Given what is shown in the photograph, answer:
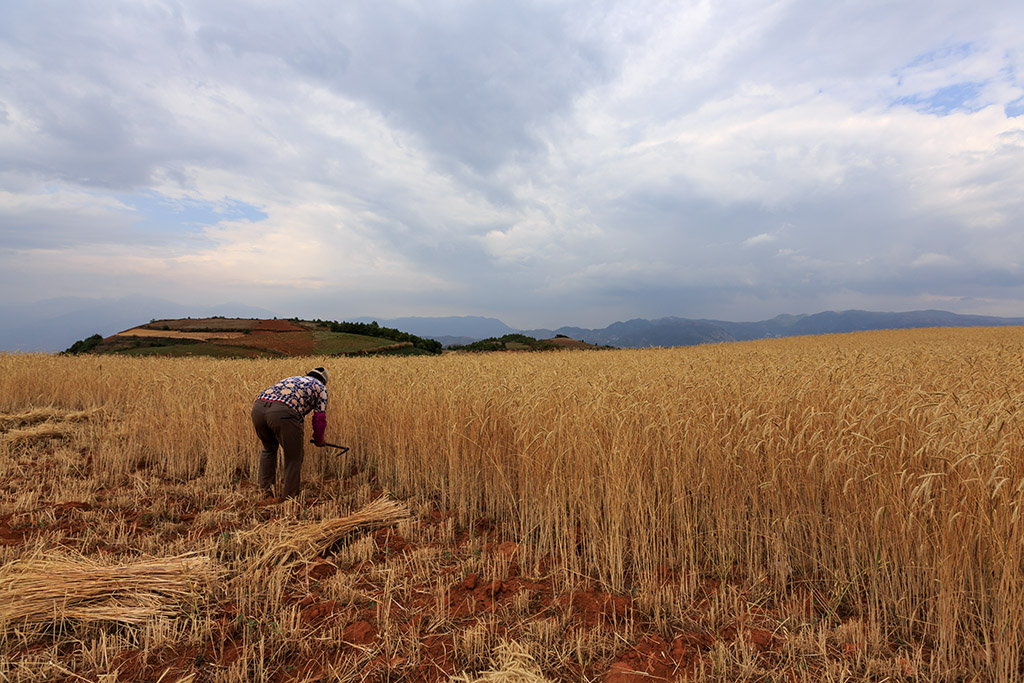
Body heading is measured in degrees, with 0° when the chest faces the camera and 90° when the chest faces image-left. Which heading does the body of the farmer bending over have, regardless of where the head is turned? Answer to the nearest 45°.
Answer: approximately 225°

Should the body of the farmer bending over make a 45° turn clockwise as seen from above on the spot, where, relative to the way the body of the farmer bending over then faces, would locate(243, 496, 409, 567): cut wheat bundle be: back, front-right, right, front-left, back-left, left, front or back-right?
right

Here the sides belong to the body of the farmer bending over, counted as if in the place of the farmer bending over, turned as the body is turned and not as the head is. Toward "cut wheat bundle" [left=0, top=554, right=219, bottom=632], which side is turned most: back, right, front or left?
back
